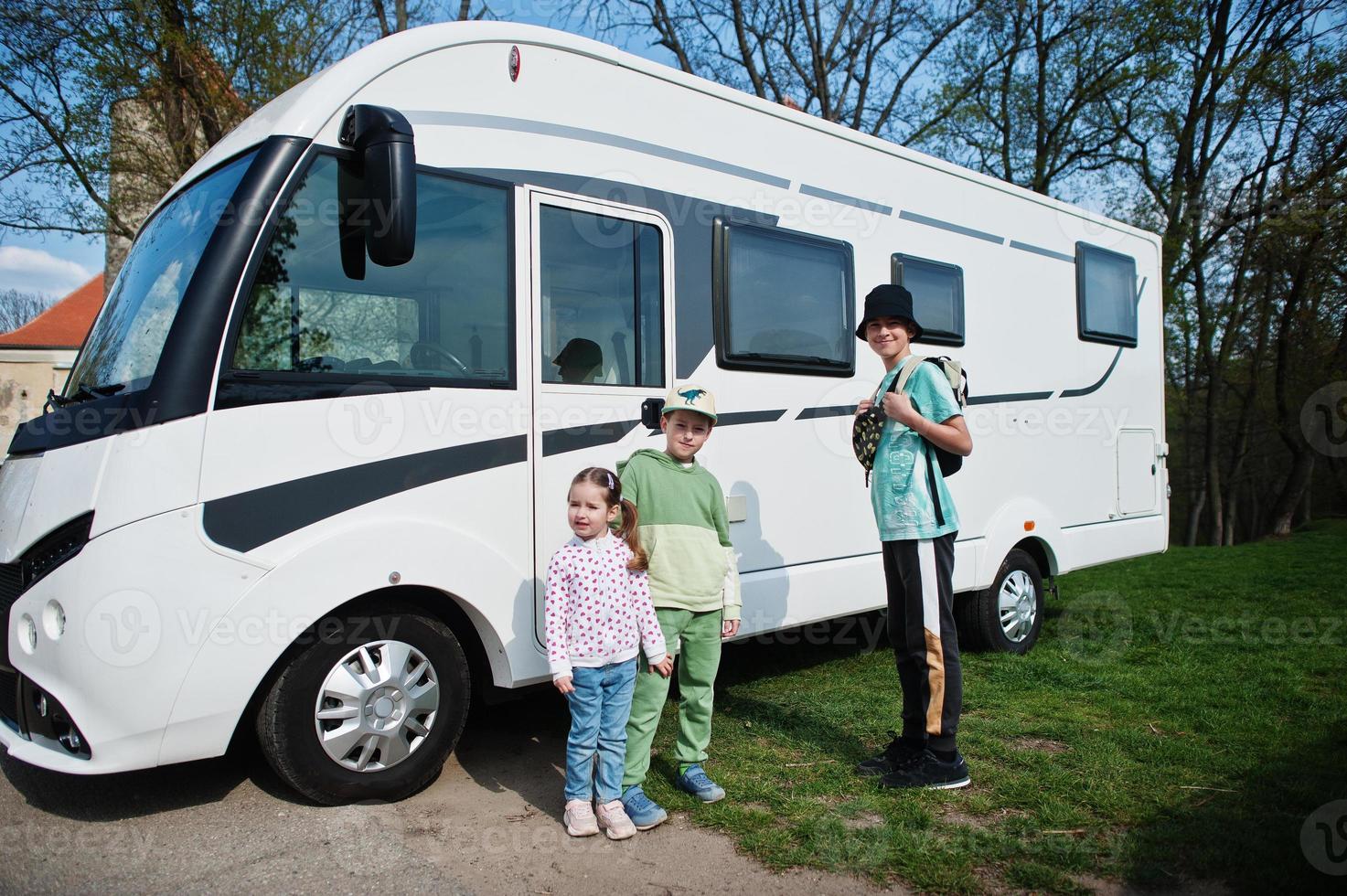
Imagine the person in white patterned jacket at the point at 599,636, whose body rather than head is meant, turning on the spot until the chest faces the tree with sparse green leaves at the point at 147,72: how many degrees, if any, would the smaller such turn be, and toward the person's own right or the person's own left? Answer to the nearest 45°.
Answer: approximately 135° to the person's own right

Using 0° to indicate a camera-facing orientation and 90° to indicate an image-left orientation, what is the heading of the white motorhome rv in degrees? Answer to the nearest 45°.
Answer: approximately 45°

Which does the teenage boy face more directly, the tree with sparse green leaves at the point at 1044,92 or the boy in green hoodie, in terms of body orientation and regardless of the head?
the boy in green hoodie

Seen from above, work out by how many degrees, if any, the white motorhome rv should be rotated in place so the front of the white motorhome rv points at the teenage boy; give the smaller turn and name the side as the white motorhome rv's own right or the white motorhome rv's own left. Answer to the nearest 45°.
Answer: approximately 135° to the white motorhome rv's own left

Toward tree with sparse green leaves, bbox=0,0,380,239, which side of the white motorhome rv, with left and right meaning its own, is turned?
right

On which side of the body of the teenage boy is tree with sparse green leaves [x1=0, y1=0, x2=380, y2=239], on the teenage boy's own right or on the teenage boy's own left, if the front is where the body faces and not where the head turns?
on the teenage boy's own right

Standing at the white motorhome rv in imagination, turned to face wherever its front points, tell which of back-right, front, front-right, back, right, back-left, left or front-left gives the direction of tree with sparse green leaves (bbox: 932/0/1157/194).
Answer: back

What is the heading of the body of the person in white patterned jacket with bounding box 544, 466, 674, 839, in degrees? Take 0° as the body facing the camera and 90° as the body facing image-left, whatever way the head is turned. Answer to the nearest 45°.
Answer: approximately 0°

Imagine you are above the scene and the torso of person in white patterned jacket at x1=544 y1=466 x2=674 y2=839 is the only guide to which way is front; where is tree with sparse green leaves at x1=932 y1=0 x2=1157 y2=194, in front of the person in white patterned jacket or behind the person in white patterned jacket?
behind
